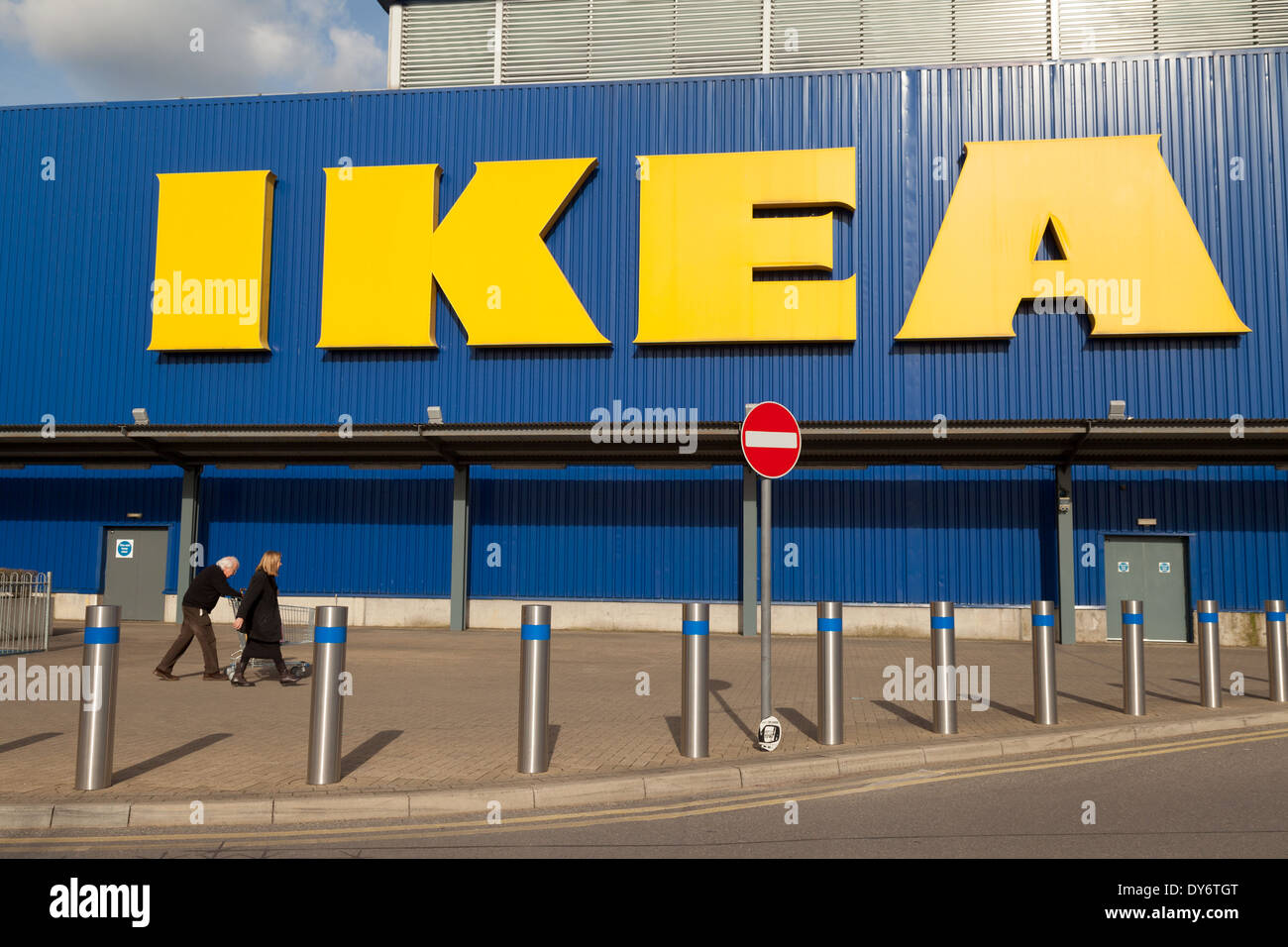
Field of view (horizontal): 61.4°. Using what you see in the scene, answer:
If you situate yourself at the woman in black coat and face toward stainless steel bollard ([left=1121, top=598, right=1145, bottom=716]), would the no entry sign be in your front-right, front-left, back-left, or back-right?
front-right

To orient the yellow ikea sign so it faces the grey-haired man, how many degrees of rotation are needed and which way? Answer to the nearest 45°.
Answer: approximately 45° to its right

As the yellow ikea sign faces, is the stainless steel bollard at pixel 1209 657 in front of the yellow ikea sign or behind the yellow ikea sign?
in front

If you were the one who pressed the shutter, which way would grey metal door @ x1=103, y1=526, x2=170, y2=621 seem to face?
facing the viewer

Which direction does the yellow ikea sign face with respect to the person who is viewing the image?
facing the viewer

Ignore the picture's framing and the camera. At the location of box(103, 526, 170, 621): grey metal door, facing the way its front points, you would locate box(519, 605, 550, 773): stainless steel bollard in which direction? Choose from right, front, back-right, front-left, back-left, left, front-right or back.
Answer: front

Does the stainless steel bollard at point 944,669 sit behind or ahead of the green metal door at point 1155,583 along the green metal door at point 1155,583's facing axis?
ahead

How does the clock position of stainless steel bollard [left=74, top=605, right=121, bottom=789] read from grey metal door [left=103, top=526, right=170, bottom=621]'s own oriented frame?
The stainless steel bollard is roughly at 12 o'clock from the grey metal door.

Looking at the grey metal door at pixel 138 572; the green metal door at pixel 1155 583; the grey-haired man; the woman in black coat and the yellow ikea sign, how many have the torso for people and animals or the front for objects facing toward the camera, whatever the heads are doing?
3

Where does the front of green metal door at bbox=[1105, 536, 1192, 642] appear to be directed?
toward the camera

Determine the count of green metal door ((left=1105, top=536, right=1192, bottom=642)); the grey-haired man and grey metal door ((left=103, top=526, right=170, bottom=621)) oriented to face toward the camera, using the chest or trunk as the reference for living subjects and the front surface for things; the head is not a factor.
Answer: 2

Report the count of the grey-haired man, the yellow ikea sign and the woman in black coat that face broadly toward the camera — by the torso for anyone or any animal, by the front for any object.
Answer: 1
